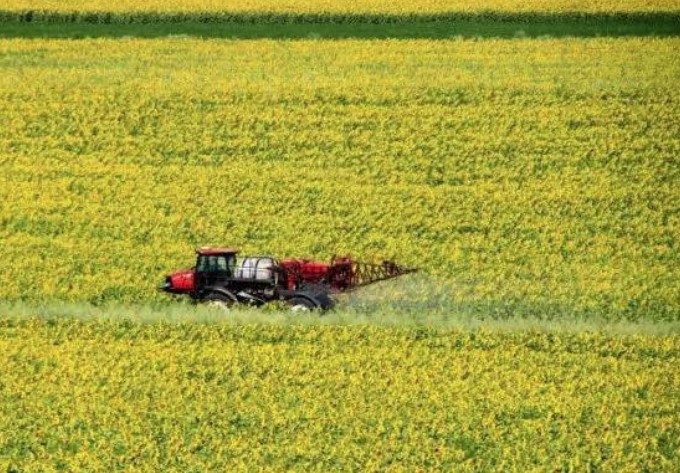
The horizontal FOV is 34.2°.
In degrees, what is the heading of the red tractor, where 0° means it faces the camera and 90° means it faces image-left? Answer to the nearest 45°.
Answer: approximately 90°
